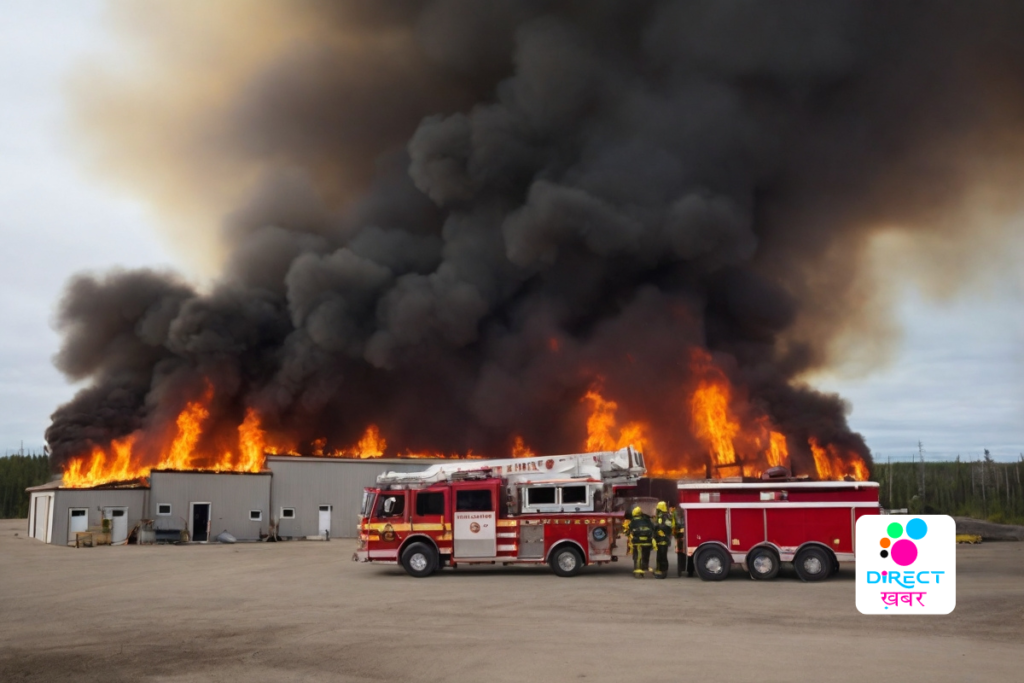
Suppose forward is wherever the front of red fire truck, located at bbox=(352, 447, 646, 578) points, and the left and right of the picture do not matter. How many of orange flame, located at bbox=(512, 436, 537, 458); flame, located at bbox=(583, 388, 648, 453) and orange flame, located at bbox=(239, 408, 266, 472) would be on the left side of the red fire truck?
0

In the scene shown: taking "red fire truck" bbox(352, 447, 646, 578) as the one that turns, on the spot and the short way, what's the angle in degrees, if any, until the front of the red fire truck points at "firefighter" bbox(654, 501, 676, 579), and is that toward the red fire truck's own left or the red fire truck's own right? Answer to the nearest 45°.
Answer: approximately 180°

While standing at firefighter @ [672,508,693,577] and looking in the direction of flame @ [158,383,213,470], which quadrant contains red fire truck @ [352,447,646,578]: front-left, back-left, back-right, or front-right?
front-left

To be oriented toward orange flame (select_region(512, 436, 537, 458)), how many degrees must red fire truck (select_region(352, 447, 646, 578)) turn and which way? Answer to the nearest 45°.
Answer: approximately 90° to its right

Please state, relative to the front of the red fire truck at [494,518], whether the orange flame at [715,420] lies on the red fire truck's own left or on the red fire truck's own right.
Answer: on the red fire truck's own right

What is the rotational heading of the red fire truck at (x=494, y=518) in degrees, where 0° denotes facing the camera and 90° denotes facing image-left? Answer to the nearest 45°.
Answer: approximately 90°

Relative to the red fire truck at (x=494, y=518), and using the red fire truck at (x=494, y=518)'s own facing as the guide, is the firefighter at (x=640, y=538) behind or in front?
behind

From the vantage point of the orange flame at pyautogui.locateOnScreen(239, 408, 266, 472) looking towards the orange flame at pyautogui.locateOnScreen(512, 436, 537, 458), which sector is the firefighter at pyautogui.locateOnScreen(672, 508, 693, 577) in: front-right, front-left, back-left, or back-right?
front-right

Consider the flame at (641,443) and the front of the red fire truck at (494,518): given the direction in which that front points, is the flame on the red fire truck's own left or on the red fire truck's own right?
on the red fire truck's own right
